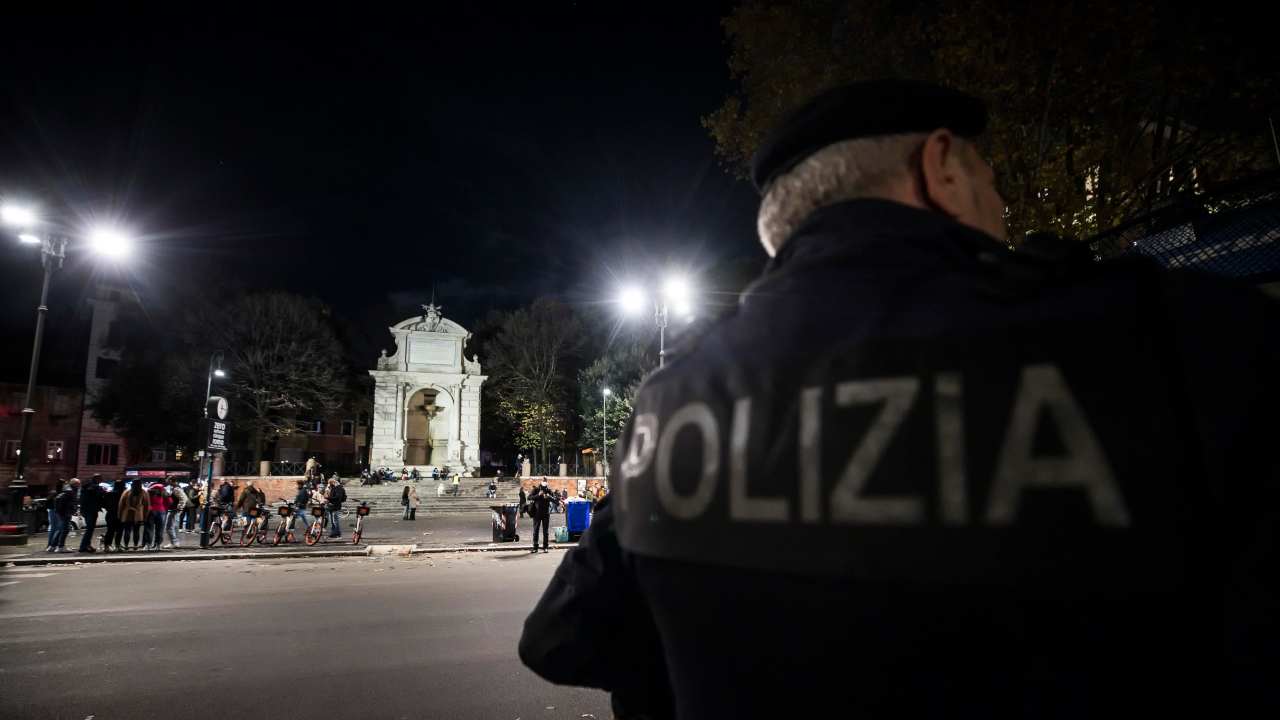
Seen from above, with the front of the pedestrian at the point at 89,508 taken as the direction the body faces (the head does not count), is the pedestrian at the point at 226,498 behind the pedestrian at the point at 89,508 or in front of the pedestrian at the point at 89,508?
in front

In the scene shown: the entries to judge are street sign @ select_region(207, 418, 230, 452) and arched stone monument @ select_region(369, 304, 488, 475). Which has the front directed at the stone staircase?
the arched stone monument

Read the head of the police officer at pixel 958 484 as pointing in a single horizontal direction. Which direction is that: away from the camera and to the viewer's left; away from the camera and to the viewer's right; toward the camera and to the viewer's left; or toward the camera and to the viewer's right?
away from the camera and to the viewer's right

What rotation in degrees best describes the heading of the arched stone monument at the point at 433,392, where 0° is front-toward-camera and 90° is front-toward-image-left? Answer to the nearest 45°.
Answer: approximately 0°

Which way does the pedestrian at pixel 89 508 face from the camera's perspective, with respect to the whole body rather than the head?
to the viewer's right

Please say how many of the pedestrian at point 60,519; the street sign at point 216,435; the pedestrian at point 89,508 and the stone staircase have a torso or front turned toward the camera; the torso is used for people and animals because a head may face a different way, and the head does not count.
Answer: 2

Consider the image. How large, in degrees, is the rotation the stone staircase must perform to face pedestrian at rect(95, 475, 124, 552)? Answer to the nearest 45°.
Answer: approximately 45° to its right

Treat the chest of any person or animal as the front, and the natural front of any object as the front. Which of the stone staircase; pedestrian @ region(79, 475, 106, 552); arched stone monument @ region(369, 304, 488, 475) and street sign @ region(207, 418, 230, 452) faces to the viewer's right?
the pedestrian
